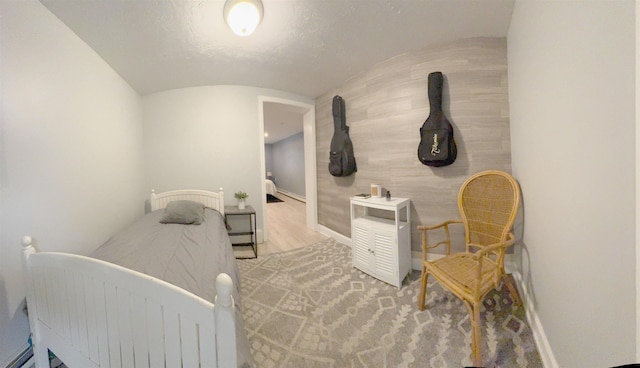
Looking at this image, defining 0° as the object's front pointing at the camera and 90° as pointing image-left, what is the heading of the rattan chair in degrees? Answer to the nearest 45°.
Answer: approximately 45°

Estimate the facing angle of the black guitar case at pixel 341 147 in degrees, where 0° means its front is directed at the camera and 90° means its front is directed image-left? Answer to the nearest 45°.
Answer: approximately 45°

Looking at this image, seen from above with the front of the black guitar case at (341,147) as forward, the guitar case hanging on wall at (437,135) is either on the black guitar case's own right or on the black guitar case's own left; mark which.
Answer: on the black guitar case's own left

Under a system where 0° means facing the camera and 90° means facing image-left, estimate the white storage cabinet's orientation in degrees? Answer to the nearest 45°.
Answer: approximately 45°

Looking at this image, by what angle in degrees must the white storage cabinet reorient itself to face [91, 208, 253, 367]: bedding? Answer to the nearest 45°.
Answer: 0° — it already faces it

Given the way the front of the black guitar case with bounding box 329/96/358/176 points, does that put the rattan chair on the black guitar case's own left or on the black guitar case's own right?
on the black guitar case's own left
